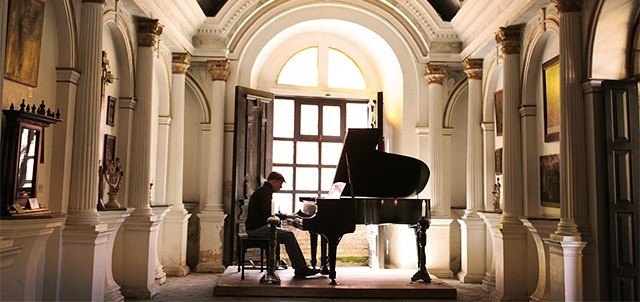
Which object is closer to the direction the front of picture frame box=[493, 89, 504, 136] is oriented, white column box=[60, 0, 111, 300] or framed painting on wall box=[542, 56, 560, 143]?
the white column

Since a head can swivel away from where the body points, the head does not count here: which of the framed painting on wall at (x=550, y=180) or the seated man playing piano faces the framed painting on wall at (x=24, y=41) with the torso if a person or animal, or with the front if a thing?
the framed painting on wall at (x=550, y=180)

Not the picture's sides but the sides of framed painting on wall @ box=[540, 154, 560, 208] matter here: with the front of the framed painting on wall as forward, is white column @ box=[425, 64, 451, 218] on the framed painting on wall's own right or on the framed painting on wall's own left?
on the framed painting on wall's own right

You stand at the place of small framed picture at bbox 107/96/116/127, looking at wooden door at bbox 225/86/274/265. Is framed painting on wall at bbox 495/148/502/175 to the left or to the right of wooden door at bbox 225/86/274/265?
right

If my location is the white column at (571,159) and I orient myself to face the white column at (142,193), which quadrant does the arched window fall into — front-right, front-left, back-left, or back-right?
front-right

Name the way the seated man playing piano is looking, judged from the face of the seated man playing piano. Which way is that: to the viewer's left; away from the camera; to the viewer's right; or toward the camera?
to the viewer's right

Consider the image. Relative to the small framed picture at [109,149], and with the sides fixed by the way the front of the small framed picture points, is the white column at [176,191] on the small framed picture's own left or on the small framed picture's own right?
on the small framed picture's own left

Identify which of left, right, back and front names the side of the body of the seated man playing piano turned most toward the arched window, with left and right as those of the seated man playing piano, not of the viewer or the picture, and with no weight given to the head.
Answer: left

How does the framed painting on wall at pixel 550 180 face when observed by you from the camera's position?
facing the viewer and to the left of the viewer

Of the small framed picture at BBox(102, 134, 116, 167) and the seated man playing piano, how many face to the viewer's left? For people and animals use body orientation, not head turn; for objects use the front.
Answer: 0

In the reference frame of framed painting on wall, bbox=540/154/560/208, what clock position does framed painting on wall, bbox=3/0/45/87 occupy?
framed painting on wall, bbox=3/0/45/87 is roughly at 12 o'clock from framed painting on wall, bbox=540/154/560/208.

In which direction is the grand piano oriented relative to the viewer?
to the viewer's left

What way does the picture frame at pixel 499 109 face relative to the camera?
to the viewer's left

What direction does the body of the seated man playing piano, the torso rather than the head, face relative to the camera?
to the viewer's right

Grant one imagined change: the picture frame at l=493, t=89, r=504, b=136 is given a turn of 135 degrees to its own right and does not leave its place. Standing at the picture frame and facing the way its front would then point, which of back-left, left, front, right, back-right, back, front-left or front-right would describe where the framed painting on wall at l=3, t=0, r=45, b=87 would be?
back

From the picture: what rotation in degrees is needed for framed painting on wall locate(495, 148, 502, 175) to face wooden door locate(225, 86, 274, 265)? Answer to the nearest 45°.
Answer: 0° — it already faces it

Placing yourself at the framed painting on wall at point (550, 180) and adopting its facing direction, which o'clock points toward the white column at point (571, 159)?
The white column is roughly at 10 o'clock from the framed painting on wall.

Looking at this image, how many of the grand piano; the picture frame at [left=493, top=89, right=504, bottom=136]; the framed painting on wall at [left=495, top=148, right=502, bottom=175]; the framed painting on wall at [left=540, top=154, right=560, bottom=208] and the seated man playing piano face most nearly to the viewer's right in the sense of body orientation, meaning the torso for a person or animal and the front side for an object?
1
